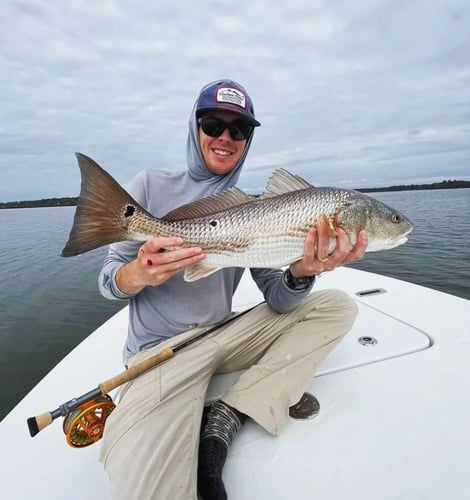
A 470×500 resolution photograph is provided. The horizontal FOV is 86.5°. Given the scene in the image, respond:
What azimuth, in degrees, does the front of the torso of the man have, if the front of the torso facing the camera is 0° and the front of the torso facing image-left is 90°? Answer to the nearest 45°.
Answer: approximately 315°
